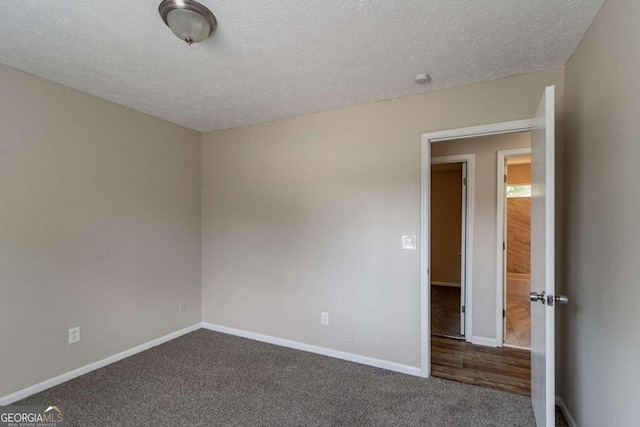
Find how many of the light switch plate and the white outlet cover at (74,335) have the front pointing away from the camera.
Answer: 0

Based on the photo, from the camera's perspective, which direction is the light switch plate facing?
toward the camera

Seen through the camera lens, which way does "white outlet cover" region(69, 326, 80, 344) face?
facing the viewer and to the right of the viewer

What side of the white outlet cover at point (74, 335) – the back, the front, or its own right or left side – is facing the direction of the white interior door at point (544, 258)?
front

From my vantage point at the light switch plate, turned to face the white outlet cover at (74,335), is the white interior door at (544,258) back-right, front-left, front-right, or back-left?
back-left

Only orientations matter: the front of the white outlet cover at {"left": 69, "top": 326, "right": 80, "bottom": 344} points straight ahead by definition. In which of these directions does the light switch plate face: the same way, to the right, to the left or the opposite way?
to the right

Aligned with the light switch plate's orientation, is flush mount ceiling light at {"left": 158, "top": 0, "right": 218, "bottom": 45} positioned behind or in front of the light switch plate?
in front

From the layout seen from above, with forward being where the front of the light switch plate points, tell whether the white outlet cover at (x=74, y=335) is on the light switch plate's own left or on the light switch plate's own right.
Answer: on the light switch plate's own right

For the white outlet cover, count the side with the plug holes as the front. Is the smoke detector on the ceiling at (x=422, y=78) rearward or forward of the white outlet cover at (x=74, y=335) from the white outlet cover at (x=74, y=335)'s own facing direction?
forward
